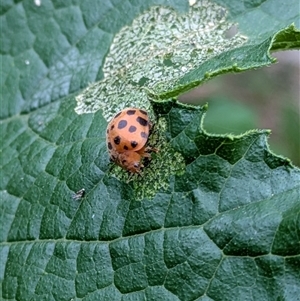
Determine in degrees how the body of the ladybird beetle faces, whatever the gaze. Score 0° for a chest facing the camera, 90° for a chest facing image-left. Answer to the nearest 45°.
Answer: approximately 0°
